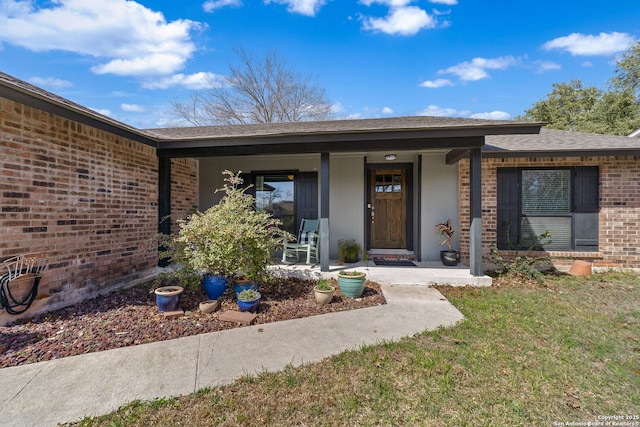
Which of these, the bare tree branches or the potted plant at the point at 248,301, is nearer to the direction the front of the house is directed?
the potted plant

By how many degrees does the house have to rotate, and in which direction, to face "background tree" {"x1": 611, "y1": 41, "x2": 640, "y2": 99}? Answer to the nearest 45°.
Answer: approximately 135° to its left

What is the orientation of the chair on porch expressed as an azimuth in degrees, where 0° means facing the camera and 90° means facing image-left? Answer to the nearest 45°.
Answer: approximately 45°

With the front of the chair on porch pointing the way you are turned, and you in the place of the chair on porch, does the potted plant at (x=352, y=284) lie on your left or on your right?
on your left

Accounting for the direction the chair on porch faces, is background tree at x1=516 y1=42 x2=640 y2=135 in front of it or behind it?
behind

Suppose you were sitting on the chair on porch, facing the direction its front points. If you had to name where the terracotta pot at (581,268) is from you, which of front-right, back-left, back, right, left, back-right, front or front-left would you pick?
back-left

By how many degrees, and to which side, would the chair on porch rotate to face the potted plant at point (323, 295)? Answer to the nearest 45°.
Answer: approximately 45° to its left

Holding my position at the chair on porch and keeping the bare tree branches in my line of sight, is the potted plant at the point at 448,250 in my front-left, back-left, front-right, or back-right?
back-right

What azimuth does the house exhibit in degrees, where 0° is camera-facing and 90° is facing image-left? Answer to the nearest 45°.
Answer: approximately 0°

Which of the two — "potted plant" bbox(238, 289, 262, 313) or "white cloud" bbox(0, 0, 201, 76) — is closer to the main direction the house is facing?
the potted plant

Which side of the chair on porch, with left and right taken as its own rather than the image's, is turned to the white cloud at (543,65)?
back

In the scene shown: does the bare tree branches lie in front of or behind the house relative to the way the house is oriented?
behind
